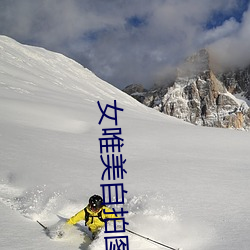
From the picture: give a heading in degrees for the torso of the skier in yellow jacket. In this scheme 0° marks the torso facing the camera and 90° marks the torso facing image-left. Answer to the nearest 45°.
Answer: approximately 0°
